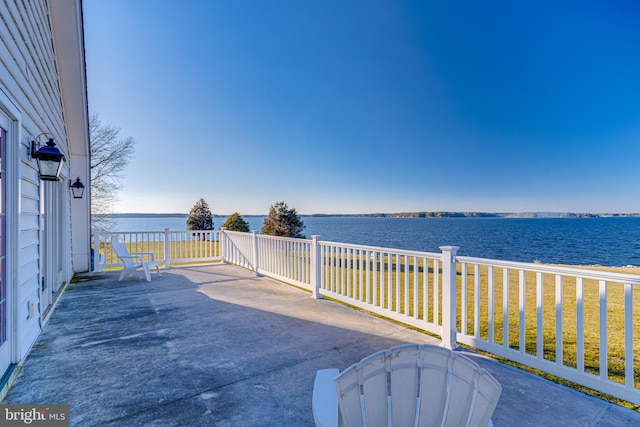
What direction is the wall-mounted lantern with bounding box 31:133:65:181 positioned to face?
to the viewer's right

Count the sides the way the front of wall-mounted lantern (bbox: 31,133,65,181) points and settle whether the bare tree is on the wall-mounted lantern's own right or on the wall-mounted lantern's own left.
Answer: on the wall-mounted lantern's own left

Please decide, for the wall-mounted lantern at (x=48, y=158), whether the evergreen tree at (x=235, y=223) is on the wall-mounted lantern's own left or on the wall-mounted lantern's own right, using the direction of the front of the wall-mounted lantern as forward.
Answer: on the wall-mounted lantern's own left

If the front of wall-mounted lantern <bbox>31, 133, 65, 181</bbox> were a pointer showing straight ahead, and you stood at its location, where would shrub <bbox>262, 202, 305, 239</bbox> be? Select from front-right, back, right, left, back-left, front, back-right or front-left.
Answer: front-left

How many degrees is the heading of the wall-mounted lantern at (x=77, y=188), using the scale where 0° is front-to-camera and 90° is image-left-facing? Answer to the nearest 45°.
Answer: approximately 270°

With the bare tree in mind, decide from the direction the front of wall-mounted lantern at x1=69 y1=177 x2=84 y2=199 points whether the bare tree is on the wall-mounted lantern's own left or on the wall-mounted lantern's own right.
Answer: on the wall-mounted lantern's own left

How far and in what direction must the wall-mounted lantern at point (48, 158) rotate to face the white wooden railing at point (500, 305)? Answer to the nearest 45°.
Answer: approximately 45° to its right

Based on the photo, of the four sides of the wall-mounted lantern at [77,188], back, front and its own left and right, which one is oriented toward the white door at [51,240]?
right

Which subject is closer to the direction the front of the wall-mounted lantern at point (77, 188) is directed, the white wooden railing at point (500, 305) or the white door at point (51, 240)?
the white wooden railing

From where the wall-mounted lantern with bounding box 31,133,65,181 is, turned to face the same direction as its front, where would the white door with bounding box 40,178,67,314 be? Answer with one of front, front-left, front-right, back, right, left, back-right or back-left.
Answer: left

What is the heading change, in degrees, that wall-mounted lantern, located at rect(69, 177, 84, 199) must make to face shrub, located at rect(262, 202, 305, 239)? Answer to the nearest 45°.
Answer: approximately 45° to its left

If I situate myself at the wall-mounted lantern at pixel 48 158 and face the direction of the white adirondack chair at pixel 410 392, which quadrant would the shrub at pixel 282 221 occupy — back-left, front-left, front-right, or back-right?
back-left

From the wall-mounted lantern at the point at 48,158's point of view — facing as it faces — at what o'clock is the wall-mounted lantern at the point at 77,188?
the wall-mounted lantern at the point at 77,188 is roughly at 9 o'clock from the wall-mounted lantern at the point at 48,158.
